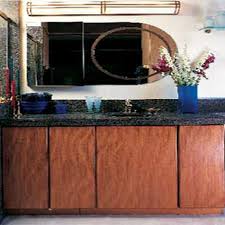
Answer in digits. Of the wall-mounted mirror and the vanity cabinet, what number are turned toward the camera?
2

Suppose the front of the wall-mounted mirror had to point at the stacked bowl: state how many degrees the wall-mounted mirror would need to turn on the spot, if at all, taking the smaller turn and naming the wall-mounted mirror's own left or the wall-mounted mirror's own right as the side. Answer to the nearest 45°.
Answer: approximately 90° to the wall-mounted mirror's own right

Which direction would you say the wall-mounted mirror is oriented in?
toward the camera

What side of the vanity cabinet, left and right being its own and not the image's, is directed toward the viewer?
front

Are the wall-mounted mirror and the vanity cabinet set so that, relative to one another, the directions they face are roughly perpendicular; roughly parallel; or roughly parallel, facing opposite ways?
roughly parallel
